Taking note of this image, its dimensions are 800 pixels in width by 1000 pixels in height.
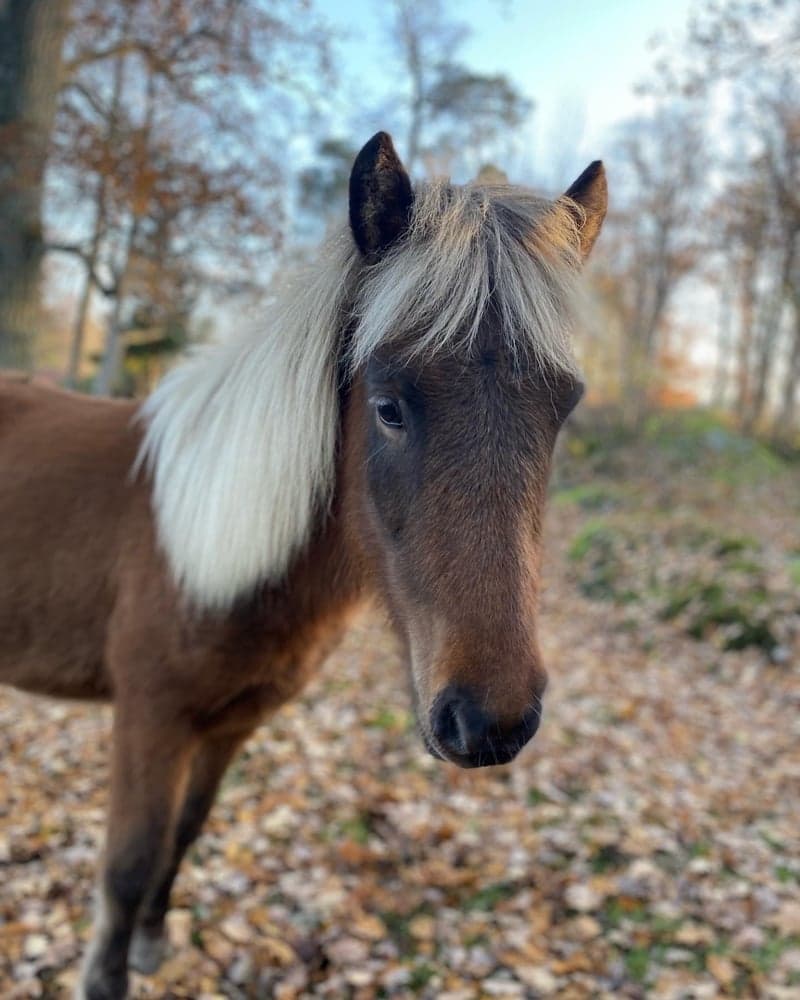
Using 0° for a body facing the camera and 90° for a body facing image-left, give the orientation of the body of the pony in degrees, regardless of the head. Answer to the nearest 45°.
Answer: approximately 315°

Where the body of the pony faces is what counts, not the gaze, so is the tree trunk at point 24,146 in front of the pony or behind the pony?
behind

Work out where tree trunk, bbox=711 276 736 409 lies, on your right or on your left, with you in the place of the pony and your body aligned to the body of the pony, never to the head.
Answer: on your left

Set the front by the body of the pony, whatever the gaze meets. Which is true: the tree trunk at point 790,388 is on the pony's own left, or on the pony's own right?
on the pony's own left
